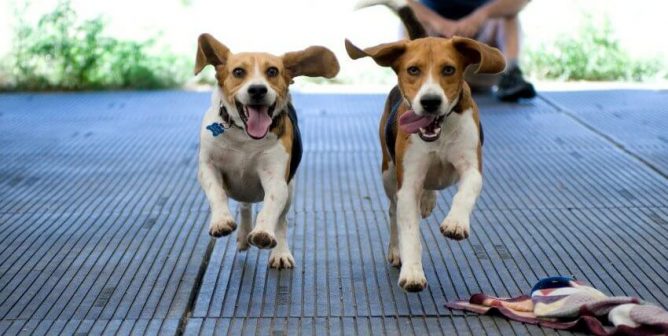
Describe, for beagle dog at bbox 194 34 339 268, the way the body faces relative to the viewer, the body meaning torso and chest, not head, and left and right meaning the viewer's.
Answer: facing the viewer

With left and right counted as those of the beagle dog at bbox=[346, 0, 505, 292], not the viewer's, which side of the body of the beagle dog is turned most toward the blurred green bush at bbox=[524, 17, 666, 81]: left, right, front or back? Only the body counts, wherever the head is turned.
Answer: back

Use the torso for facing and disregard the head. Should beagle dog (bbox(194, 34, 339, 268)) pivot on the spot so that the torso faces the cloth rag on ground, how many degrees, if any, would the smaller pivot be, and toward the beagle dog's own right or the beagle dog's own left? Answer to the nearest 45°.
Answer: approximately 45° to the beagle dog's own left

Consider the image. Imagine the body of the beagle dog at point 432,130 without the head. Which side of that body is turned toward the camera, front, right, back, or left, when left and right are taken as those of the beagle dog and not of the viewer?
front

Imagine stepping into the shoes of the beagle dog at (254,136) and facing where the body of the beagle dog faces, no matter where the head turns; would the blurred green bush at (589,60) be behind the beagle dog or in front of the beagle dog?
behind

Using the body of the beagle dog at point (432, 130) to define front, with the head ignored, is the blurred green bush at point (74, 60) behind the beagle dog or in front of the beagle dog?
behind

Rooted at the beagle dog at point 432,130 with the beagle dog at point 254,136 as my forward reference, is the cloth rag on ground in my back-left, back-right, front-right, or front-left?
back-left

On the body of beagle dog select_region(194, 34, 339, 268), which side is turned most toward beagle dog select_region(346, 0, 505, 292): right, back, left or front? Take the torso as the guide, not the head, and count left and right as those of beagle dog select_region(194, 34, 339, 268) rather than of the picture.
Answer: left

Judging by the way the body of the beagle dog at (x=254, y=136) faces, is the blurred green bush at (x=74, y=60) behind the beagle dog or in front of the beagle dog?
behind

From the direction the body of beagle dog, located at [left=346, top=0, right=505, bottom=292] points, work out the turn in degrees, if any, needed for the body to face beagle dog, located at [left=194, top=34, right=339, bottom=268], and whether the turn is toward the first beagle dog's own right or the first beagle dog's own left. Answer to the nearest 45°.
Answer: approximately 90° to the first beagle dog's own right

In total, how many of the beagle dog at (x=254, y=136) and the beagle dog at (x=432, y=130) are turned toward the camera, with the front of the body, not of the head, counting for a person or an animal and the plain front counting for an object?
2
